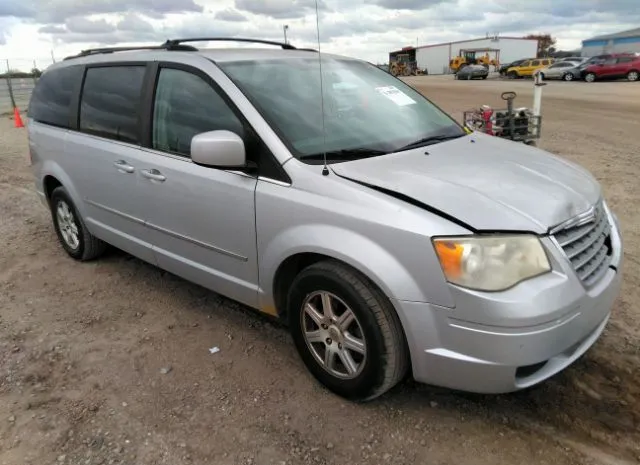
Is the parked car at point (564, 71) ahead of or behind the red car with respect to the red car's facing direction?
ahead

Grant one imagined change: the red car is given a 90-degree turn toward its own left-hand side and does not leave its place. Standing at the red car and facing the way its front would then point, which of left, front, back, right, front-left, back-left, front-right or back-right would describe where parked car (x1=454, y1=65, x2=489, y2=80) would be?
back-right

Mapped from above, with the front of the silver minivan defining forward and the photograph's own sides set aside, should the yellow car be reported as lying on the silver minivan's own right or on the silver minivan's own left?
on the silver minivan's own left

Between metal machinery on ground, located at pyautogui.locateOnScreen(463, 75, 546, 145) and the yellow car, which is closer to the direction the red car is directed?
the yellow car

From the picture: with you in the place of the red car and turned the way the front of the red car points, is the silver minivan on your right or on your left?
on your left

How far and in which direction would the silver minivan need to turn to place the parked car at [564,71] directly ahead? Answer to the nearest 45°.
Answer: approximately 90° to its left

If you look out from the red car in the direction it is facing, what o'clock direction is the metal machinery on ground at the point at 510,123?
The metal machinery on ground is roughly at 9 o'clock from the red car.

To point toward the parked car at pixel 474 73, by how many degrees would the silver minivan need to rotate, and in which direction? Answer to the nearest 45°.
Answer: approximately 135° to its left

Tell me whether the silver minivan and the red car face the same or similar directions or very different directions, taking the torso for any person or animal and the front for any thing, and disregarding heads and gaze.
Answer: very different directions

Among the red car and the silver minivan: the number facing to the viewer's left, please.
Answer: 1

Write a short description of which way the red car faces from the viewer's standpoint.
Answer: facing to the left of the viewer

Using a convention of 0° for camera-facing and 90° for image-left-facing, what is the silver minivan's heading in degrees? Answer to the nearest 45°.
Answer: approximately 315°
